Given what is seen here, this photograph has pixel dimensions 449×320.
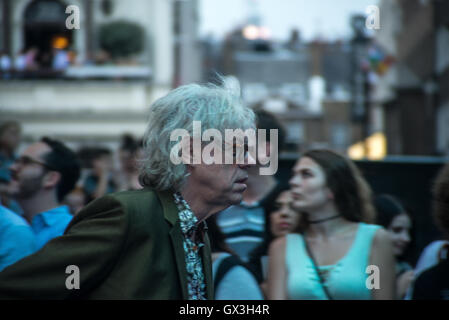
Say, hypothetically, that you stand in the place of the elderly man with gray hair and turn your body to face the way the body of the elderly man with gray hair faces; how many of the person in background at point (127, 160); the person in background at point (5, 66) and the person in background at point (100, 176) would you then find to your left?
3

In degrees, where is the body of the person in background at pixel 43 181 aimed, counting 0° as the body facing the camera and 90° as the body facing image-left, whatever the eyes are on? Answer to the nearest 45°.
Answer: approximately 90°

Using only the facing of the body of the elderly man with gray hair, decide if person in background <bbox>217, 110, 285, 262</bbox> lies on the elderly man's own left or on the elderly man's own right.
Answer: on the elderly man's own left

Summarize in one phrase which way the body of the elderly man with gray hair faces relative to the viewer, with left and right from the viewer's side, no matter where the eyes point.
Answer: facing to the right of the viewer

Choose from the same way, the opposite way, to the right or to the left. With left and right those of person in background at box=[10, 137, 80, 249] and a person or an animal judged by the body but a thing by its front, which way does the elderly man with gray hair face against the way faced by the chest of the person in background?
the opposite way

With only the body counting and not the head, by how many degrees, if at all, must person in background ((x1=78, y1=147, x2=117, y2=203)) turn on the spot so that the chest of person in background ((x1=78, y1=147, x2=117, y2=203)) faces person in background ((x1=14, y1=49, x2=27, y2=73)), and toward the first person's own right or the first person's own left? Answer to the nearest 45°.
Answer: approximately 135° to the first person's own right

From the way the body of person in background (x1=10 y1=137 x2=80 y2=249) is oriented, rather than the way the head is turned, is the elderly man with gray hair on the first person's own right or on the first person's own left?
on the first person's own left

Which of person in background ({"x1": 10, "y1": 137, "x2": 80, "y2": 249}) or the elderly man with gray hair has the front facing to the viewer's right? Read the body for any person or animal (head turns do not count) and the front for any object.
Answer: the elderly man with gray hair

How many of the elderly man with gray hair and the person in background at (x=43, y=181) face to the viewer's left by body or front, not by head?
1

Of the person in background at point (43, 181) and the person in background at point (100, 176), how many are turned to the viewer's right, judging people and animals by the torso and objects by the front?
0

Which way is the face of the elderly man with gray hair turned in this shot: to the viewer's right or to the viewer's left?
to the viewer's right

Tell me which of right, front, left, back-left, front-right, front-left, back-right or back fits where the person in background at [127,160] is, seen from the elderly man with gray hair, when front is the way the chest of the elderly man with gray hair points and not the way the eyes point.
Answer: left

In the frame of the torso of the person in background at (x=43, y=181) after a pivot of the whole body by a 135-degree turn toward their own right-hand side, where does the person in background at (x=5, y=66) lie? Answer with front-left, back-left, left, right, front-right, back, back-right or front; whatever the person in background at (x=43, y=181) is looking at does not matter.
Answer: front-left

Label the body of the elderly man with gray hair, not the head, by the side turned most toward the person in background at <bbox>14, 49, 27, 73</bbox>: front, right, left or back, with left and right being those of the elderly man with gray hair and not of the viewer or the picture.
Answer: left

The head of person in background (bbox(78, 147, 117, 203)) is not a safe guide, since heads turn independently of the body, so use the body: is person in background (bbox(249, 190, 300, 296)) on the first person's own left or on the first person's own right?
on the first person's own left

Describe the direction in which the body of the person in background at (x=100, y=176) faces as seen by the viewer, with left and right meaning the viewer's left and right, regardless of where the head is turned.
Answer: facing the viewer and to the left of the viewer

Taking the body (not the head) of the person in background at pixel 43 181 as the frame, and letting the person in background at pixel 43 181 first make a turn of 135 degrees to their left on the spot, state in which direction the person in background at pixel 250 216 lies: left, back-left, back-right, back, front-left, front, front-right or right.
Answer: front-left
